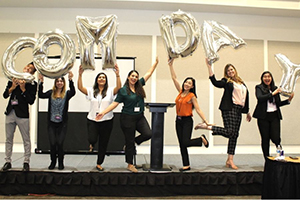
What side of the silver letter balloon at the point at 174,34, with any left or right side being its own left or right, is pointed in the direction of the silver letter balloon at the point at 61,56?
right

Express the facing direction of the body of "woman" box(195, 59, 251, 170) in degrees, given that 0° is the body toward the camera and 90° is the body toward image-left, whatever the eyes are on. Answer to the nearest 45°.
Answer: approximately 315°

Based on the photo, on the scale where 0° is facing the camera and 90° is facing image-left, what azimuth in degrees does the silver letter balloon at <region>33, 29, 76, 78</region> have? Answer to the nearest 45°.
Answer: approximately 0°

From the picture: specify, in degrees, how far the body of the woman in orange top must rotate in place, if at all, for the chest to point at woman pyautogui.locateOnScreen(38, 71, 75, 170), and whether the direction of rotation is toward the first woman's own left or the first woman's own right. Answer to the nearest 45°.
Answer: approximately 45° to the first woman's own right

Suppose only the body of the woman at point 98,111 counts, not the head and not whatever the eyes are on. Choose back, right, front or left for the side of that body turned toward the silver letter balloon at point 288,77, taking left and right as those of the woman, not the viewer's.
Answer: left

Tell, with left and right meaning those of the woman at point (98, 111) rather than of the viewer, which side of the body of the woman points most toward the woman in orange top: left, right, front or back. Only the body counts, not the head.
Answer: left

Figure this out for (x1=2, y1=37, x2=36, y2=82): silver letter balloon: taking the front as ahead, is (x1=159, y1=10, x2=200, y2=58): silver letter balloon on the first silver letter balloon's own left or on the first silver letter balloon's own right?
on the first silver letter balloon's own left

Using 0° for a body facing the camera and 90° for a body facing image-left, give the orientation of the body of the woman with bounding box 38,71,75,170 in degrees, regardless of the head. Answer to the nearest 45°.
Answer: approximately 0°
